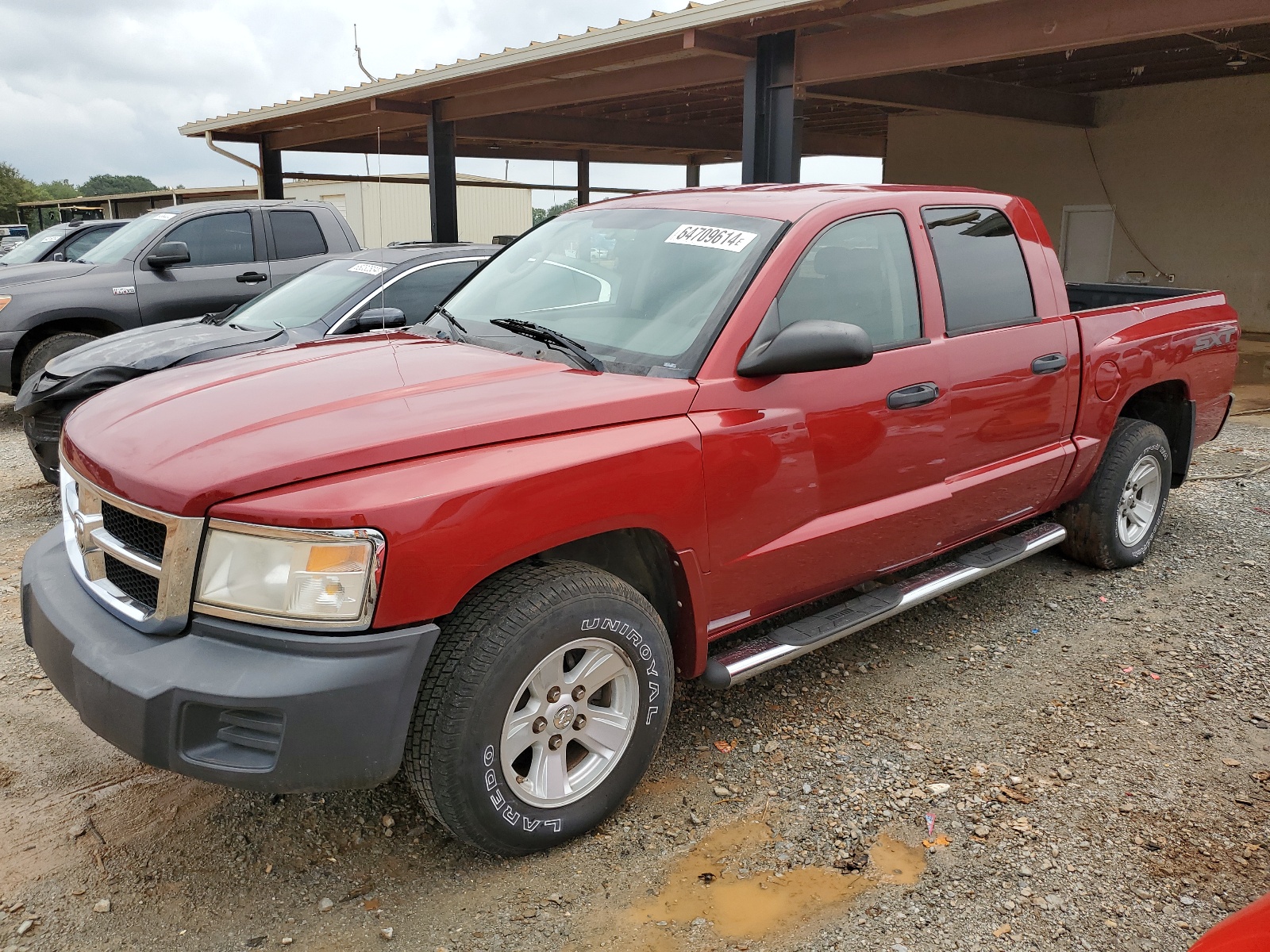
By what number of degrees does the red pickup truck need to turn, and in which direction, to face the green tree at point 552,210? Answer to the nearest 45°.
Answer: approximately 135° to its right

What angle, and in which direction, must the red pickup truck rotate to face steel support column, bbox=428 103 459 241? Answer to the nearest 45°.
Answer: approximately 135° to its right

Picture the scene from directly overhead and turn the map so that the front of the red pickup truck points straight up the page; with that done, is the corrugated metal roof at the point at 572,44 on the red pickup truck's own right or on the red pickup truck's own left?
on the red pickup truck's own right

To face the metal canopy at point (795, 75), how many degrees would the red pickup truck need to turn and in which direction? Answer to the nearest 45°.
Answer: approximately 135° to its right

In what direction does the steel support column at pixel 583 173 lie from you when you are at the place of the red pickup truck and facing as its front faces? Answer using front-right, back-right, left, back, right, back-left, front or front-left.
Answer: back-right

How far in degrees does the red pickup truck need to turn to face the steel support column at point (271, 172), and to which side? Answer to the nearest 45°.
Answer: approximately 135° to its right

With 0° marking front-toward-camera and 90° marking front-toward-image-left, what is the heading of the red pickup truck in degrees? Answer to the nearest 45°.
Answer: approximately 45°

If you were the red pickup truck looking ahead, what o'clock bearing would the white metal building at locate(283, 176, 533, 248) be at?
The white metal building is roughly at 4 o'clock from the red pickup truck.
